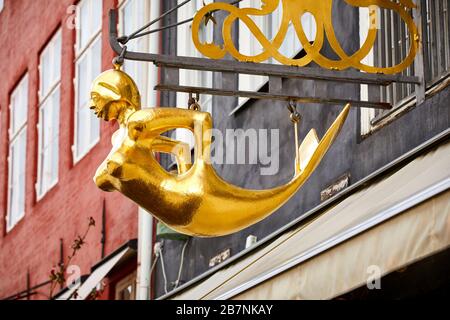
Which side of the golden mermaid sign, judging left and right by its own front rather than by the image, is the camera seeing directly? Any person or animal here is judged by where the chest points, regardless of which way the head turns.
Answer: left

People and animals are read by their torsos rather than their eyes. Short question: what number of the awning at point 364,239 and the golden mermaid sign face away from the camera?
0

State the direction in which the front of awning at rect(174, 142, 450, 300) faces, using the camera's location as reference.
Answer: facing the viewer and to the left of the viewer
